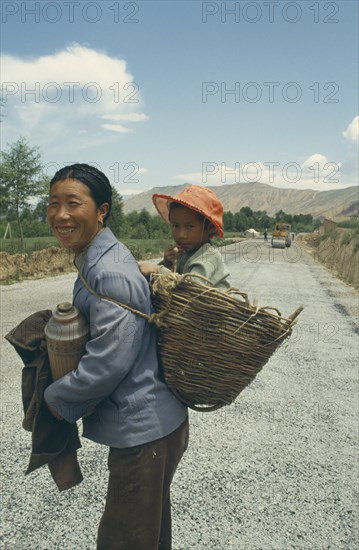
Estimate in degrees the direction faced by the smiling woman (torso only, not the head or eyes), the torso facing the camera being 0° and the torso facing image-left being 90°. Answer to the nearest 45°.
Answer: approximately 90°

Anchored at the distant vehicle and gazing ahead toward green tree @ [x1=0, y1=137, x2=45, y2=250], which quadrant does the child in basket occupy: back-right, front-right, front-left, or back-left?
front-left
